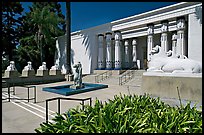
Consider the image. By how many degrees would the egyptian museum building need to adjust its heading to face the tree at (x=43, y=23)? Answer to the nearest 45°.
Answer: approximately 45° to its right

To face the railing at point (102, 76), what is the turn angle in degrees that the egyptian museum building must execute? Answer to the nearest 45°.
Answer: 0° — it already faces it

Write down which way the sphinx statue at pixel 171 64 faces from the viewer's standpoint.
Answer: facing to the left of the viewer

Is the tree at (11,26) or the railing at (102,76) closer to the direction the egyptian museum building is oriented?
the railing

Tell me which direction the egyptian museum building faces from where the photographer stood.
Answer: facing the viewer and to the left of the viewer

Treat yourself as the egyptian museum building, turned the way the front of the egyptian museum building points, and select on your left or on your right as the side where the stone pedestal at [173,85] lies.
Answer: on your left

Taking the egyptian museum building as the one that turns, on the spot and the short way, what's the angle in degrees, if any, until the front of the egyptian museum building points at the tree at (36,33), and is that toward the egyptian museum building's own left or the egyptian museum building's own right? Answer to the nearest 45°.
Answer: approximately 45° to the egyptian museum building's own right

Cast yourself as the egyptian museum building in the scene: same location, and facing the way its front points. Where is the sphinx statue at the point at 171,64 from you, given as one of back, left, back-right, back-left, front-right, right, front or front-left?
front-left

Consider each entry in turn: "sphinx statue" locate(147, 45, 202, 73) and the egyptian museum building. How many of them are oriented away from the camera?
0
